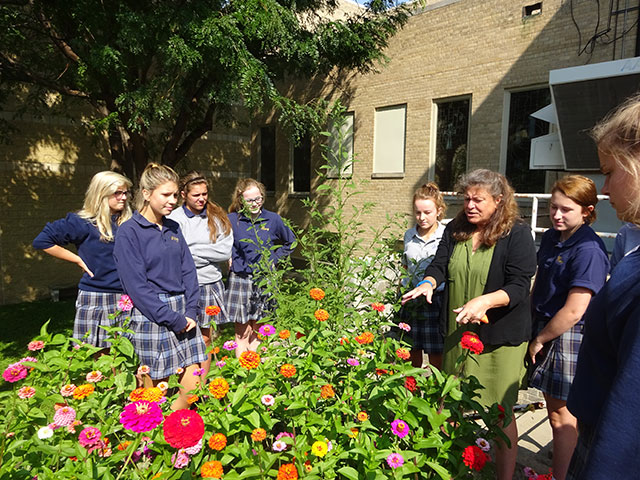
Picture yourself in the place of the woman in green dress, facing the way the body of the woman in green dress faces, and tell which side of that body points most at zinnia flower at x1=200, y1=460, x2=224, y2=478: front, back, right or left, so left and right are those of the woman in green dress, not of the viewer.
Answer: front

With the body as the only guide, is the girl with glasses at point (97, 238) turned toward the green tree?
no

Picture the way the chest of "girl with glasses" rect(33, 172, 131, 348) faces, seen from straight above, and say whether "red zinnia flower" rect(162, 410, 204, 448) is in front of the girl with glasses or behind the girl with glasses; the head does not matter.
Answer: in front

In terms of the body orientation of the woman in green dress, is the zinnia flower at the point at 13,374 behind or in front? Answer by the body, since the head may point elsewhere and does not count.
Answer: in front

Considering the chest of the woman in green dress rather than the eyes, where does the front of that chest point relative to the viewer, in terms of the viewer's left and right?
facing the viewer and to the left of the viewer

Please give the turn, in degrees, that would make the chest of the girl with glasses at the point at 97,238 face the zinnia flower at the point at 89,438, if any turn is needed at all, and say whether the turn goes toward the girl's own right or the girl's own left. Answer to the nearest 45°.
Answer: approximately 45° to the girl's own right

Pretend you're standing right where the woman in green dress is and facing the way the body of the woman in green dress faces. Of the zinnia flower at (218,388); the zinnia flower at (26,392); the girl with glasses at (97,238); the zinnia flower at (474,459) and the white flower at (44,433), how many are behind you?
0

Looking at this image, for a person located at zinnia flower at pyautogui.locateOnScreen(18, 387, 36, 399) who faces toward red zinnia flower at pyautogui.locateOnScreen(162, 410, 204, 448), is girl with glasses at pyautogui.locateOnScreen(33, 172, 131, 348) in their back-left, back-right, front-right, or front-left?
back-left

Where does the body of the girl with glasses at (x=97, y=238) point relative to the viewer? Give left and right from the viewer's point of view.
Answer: facing the viewer and to the right of the viewer

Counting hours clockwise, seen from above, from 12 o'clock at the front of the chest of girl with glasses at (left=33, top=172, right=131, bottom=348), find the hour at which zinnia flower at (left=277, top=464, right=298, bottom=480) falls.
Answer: The zinnia flower is roughly at 1 o'clock from the girl with glasses.

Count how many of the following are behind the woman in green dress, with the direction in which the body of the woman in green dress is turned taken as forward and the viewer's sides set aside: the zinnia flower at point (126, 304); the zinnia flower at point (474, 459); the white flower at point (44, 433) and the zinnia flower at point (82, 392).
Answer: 0

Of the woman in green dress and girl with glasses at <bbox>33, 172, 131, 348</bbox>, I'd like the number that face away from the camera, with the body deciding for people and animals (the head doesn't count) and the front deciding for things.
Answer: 0

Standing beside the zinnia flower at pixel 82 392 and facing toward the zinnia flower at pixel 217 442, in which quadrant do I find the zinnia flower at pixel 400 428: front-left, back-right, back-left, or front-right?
front-left

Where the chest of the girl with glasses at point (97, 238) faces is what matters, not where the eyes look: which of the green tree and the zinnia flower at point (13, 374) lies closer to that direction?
the zinnia flower

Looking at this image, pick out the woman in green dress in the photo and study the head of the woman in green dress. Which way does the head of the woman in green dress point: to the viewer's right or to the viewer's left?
to the viewer's left

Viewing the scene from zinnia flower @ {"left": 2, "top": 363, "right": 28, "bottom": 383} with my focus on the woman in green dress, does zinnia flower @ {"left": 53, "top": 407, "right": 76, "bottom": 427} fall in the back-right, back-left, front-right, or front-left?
front-right

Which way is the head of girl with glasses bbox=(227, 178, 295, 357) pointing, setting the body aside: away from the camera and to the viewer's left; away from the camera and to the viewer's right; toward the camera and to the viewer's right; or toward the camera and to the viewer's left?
toward the camera and to the viewer's right

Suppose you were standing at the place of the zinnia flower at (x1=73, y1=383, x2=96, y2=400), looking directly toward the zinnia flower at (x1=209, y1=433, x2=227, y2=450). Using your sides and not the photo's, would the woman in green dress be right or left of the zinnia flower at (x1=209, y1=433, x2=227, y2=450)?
left
